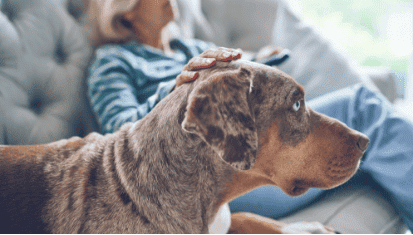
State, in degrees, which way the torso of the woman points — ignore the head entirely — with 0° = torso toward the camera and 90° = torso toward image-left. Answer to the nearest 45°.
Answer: approximately 315°

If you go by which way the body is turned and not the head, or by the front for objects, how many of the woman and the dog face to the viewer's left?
0

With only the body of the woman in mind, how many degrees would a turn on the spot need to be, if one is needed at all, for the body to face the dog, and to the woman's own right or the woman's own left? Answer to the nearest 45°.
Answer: approximately 45° to the woman's own right

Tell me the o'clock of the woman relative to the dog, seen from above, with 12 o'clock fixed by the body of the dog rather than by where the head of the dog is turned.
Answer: The woman is roughly at 9 o'clock from the dog.

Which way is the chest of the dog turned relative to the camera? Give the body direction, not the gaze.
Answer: to the viewer's right
